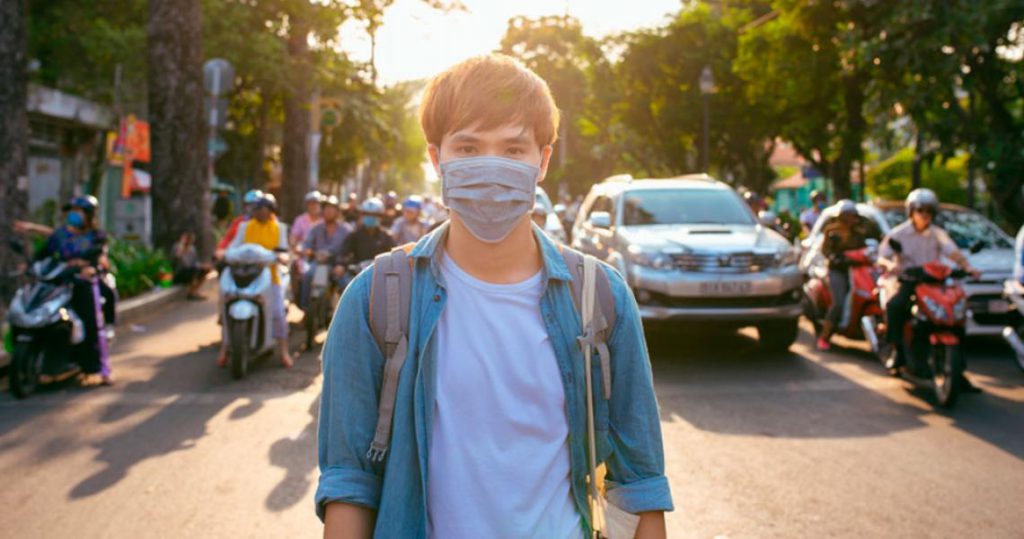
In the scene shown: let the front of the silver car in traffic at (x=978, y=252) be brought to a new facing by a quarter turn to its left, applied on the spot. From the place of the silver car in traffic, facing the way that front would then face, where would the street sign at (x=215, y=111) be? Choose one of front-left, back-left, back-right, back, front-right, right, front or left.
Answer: back-left

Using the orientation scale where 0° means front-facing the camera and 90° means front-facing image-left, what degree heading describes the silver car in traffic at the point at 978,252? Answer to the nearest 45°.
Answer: approximately 315°

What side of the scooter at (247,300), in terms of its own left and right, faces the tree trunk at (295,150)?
back

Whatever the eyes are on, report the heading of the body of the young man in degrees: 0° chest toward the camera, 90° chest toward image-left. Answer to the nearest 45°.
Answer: approximately 0°

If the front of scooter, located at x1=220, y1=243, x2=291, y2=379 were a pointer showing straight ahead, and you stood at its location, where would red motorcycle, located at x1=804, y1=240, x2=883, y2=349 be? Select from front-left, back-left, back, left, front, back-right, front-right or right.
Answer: left

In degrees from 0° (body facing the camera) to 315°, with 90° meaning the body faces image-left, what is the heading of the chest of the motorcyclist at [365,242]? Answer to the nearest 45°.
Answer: approximately 0°

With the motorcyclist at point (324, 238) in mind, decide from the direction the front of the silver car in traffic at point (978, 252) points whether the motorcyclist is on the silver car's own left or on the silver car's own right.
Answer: on the silver car's own right

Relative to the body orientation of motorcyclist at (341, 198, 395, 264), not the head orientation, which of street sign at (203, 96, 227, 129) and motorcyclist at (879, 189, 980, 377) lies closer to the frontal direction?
the motorcyclist

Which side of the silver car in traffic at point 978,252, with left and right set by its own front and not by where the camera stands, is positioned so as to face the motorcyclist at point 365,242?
right

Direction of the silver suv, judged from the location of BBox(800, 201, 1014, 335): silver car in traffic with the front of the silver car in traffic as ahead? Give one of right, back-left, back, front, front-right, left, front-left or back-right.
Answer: right
